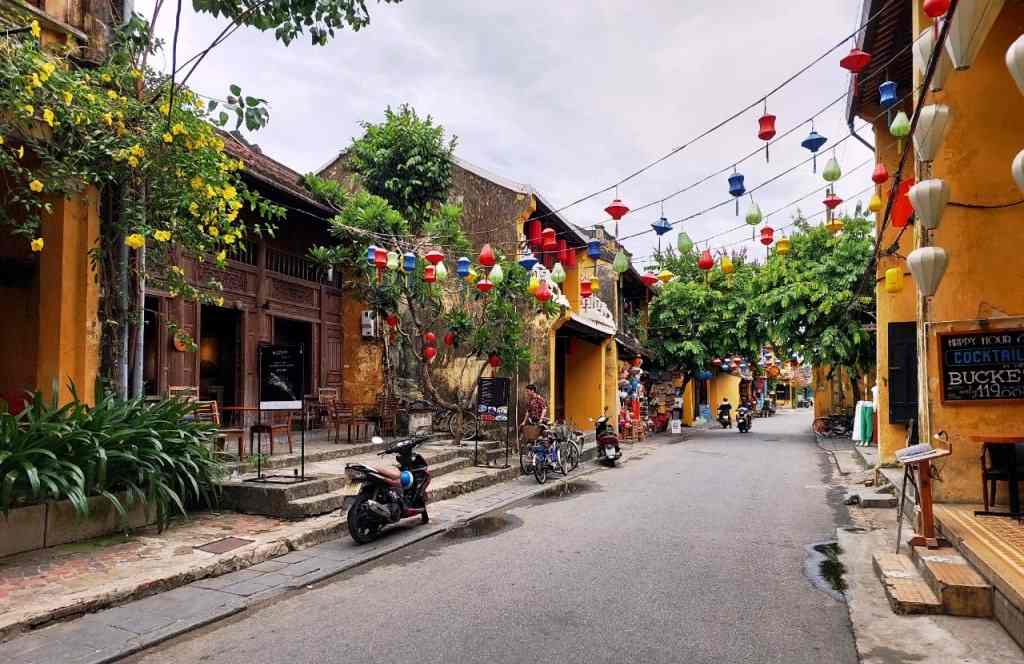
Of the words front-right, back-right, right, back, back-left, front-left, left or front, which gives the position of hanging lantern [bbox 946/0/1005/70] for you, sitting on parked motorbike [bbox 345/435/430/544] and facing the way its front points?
right

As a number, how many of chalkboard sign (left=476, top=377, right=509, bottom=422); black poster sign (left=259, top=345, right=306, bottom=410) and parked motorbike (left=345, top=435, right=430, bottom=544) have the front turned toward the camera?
2

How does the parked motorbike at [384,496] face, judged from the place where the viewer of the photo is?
facing away from the viewer and to the right of the viewer

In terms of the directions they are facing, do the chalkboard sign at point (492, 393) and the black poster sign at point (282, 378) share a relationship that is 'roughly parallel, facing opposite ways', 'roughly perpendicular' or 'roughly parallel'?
roughly parallel

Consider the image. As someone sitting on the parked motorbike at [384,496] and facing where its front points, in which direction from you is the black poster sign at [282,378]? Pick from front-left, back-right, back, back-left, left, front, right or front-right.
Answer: left

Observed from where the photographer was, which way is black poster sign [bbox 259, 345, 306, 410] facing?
facing the viewer

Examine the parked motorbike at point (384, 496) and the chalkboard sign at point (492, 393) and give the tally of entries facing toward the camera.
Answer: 1

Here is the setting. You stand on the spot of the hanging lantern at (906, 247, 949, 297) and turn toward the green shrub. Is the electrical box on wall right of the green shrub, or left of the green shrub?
right

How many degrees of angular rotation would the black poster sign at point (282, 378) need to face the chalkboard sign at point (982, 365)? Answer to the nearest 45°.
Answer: approximately 45° to its left

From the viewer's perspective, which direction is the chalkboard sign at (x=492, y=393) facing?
toward the camera

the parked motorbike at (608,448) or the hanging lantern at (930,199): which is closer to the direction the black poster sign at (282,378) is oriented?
the hanging lantern
